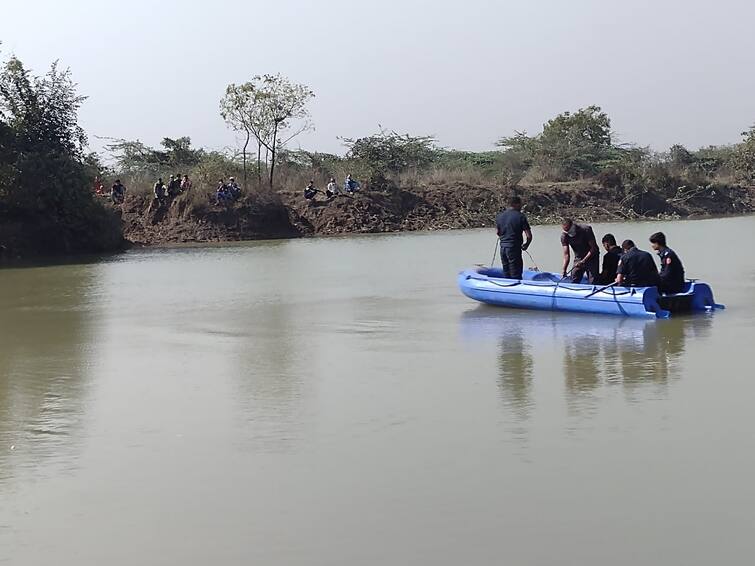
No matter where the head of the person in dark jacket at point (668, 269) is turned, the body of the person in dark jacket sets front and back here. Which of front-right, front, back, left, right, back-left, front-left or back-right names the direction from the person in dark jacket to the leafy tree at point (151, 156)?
front-right

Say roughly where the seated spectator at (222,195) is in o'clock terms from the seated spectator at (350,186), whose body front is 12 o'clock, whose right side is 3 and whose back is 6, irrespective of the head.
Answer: the seated spectator at (222,195) is roughly at 2 o'clock from the seated spectator at (350,186).

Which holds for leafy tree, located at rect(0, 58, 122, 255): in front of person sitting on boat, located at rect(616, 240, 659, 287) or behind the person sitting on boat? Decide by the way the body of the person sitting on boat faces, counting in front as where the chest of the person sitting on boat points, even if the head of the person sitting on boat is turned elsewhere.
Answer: in front

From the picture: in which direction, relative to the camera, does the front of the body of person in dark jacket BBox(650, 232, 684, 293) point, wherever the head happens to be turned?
to the viewer's left

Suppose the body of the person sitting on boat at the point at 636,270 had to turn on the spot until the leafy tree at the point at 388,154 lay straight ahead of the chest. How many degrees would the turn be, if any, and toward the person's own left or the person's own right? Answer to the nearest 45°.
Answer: approximately 45° to the person's own right

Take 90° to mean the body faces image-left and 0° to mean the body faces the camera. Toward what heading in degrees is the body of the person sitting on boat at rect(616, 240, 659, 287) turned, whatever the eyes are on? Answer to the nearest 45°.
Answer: approximately 135°

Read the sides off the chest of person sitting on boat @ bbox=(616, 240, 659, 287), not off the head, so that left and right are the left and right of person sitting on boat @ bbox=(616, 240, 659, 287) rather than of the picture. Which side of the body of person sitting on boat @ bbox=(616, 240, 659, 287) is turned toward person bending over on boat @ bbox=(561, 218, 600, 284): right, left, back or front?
front

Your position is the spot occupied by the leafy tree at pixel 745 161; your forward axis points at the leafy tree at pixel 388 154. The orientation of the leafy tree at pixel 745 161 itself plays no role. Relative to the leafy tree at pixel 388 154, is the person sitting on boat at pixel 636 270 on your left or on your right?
left

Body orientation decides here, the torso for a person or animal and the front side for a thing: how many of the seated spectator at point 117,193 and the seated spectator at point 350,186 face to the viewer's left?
0

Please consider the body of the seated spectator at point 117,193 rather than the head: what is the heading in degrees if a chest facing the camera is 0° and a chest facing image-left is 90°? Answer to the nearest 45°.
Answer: approximately 0°
